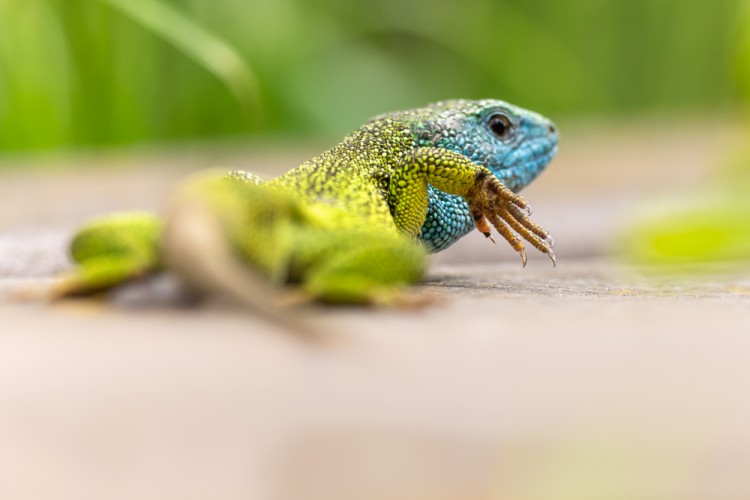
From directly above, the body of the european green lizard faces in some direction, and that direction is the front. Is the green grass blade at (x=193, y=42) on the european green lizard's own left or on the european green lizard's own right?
on the european green lizard's own left

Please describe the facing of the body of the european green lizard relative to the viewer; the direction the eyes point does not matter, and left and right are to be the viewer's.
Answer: facing away from the viewer and to the right of the viewer
